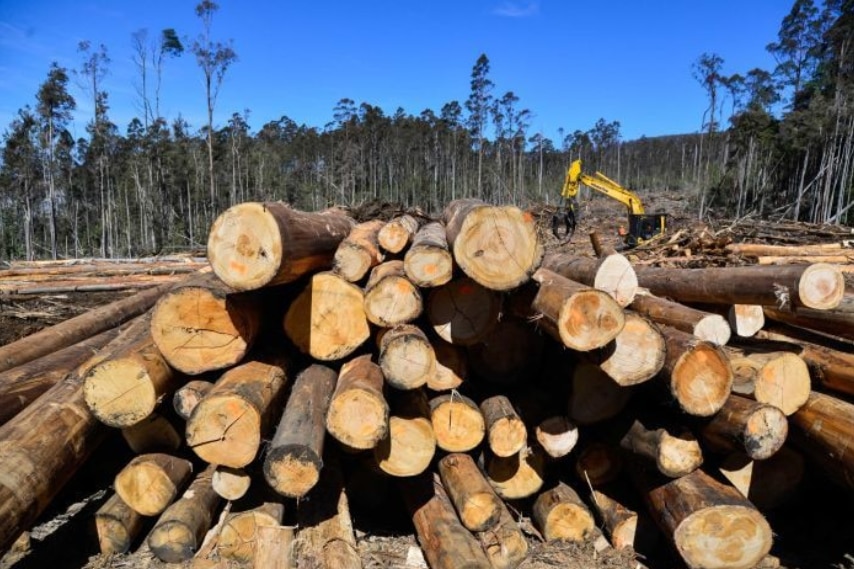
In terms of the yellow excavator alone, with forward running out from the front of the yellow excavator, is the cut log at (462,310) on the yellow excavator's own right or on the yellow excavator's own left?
on the yellow excavator's own left

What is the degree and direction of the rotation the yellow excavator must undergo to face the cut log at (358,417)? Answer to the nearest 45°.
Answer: approximately 90° to its left

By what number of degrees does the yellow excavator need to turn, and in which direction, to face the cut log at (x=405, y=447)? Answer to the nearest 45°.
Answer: approximately 90° to its left

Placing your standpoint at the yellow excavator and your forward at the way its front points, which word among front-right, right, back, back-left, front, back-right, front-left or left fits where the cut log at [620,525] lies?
left

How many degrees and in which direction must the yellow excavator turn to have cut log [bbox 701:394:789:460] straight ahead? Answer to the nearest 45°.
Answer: approximately 90° to its left

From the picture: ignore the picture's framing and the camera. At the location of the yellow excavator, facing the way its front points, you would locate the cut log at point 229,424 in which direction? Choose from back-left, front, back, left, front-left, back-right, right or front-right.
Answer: left

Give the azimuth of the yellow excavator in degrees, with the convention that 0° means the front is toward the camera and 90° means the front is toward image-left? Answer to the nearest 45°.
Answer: approximately 90°

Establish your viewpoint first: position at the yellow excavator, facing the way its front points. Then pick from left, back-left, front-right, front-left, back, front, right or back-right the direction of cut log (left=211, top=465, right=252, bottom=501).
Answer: left

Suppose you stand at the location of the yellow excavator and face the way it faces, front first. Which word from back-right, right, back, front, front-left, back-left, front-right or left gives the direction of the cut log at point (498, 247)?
left

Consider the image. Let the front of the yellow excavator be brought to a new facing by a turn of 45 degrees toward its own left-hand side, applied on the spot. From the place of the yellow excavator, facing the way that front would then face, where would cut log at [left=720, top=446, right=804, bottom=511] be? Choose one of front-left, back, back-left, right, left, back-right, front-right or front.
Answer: front-left

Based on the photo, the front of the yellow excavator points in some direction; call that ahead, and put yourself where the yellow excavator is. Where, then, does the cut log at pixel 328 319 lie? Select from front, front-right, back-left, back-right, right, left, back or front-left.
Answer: left

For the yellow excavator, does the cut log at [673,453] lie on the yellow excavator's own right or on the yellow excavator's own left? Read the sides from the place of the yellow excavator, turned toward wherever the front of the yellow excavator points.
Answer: on the yellow excavator's own left

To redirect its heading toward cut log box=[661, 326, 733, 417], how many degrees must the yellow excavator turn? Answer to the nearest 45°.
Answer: approximately 90° to its left

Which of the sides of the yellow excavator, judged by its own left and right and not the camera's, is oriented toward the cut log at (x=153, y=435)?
left

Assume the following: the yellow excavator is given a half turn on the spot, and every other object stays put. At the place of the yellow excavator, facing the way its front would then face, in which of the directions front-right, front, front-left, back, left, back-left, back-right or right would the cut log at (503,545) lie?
right
